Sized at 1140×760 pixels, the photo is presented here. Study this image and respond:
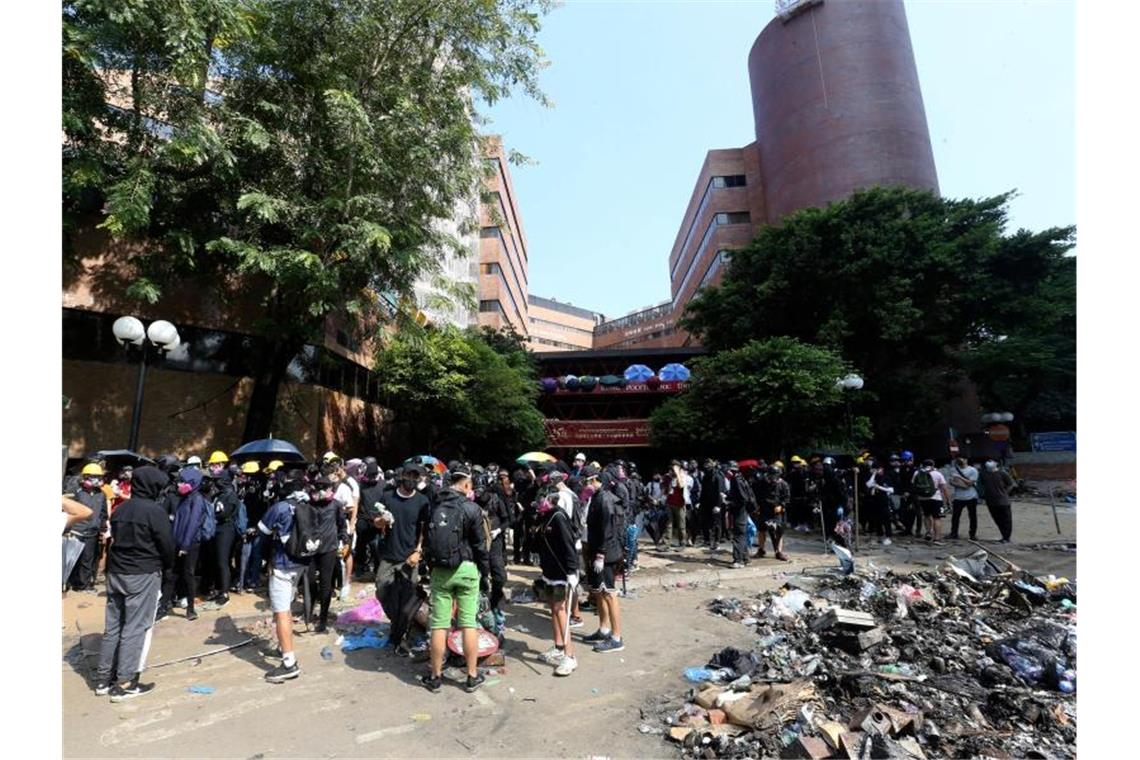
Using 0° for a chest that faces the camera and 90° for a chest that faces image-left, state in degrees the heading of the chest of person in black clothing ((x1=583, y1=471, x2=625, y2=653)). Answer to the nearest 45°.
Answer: approximately 90°

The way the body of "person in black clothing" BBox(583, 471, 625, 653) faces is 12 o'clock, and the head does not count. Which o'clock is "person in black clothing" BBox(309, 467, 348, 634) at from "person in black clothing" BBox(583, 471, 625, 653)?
"person in black clothing" BBox(309, 467, 348, 634) is roughly at 12 o'clock from "person in black clothing" BBox(583, 471, 625, 653).

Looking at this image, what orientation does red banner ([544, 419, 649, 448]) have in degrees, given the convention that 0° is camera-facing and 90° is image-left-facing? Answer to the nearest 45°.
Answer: approximately 0°

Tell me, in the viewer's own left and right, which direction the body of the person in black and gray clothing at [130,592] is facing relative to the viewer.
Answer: facing away from the viewer and to the right of the viewer

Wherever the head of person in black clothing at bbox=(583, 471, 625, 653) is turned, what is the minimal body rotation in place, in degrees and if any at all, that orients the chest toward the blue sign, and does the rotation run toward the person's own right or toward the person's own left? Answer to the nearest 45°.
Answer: approximately 135° to the person's own right
